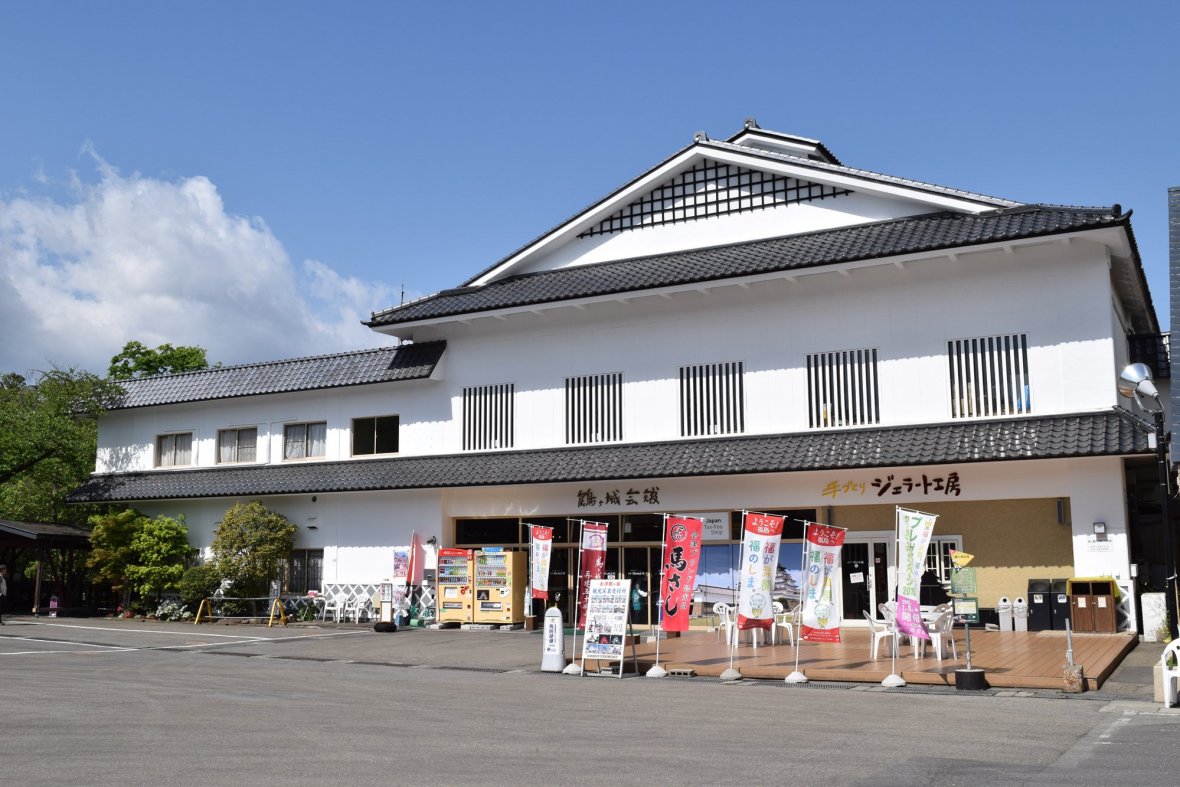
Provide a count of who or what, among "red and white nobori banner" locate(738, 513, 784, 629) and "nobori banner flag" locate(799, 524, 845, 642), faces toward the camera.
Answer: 2

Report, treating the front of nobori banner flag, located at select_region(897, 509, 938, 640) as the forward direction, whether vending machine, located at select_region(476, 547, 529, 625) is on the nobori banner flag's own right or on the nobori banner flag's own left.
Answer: on the nobori banner flag's own right

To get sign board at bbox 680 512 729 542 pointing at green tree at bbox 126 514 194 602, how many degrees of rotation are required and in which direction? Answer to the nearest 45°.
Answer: approximately 90° to its right

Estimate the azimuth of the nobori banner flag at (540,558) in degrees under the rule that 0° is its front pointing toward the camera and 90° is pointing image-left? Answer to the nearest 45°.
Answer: approximately 0°

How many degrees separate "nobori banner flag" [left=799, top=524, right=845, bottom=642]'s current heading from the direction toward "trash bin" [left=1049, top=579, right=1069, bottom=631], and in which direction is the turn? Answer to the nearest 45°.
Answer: approximately 135° to its left

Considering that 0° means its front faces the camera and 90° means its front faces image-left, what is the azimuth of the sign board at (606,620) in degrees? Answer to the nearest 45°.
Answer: approximately 0°
